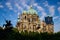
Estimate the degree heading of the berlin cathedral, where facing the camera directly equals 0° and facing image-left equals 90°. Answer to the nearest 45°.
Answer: approximately 45°
